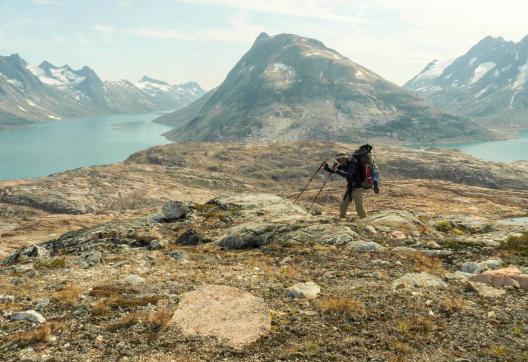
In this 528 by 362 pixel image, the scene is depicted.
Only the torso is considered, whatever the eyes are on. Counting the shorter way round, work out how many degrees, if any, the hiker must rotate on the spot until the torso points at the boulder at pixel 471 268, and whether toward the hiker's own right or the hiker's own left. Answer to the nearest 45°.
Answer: approximately 135° to the hiker's own left

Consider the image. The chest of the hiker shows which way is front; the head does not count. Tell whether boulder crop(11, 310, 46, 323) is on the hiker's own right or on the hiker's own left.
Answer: on the hiker's own left

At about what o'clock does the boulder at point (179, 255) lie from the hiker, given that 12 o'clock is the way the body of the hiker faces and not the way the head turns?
The boulder is roughly at 11 o'clock from the hiker.

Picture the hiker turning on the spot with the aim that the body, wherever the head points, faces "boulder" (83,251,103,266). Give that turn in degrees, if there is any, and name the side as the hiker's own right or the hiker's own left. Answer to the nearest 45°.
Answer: approximately 45° to the hiker's own left

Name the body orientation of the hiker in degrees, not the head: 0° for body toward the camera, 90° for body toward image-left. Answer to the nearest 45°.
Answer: approximately 90°

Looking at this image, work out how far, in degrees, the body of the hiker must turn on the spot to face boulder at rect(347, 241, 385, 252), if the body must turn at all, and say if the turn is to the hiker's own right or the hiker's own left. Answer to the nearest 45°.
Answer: approximately 90° to the hiker's own left

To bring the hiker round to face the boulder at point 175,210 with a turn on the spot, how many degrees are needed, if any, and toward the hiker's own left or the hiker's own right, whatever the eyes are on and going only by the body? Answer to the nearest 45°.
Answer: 0° — they already face it

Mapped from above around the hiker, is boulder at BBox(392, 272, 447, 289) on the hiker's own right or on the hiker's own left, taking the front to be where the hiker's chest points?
on the hiker's own left

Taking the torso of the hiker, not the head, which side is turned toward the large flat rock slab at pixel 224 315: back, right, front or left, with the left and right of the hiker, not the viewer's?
left

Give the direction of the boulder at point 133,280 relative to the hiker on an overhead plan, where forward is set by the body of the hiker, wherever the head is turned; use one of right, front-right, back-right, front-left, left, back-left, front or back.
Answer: front-left

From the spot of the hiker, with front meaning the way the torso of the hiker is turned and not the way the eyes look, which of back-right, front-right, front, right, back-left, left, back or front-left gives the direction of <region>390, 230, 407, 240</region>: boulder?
back-left
